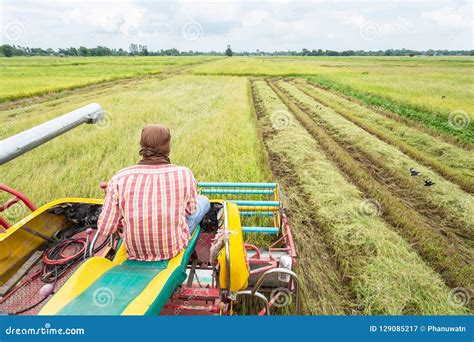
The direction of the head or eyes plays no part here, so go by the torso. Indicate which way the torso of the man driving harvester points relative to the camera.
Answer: away from the camera

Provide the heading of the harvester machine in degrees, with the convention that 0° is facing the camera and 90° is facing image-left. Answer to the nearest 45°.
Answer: approximately 180°
